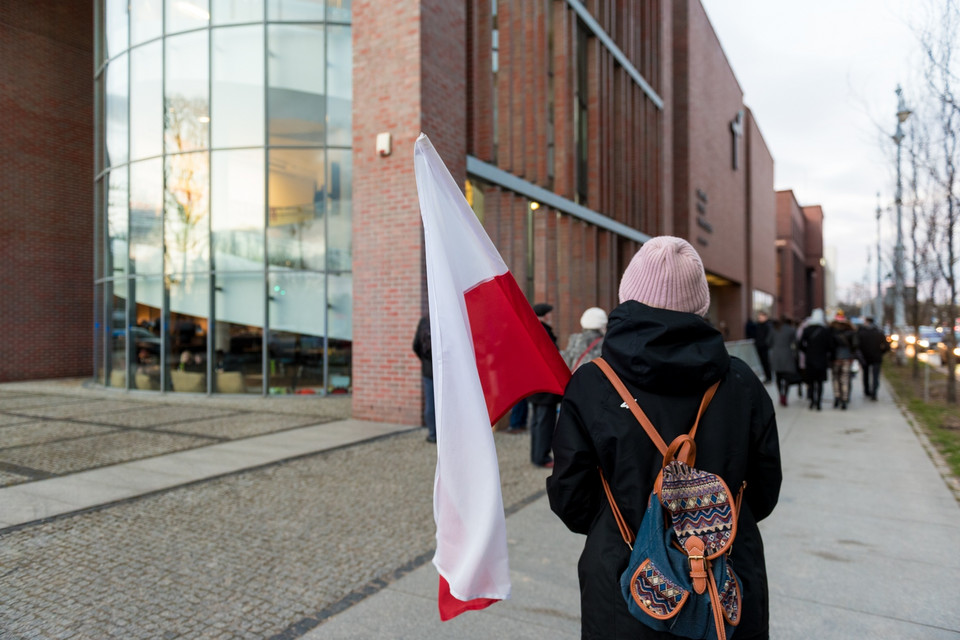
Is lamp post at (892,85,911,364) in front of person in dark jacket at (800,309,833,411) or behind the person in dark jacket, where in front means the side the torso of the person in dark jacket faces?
in front

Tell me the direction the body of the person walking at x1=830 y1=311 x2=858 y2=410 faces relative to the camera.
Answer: away from the camera

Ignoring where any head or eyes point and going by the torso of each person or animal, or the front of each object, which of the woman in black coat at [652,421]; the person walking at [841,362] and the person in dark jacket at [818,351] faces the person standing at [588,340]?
the woman in black coat

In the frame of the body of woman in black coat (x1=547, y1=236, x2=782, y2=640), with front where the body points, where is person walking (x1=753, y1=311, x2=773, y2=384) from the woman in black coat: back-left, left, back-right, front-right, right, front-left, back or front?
front

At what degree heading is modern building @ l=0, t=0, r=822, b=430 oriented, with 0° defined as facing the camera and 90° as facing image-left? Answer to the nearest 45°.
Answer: approximately 315°

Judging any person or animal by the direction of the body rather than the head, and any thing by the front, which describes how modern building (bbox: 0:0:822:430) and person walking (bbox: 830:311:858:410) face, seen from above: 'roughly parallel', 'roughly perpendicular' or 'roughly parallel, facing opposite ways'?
roughly perpendicular

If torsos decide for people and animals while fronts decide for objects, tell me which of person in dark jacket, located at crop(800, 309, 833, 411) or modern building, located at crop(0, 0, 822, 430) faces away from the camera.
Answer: the person in dark jacket

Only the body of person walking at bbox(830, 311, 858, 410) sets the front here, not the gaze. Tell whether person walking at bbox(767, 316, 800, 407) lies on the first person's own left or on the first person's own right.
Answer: on the first person's own left

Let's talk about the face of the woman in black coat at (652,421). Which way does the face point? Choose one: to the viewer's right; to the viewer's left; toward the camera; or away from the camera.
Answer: away from the camera

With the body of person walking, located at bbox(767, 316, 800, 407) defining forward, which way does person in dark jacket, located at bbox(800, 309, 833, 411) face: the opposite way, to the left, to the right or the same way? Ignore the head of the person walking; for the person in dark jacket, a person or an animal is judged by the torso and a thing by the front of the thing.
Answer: the same way

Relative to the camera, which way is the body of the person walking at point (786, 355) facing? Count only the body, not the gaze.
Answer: away from the camera

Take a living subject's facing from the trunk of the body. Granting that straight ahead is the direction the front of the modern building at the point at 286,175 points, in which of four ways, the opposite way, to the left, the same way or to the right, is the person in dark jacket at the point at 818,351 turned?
to the left

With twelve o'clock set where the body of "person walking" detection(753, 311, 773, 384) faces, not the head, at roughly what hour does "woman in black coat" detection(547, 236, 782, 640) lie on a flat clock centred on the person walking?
The woman in black coat is roughly at 12 o'clock from the person walking.

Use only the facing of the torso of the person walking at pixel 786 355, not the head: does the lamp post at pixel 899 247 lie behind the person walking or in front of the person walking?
in front

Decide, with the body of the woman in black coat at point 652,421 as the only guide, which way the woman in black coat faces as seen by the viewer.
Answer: away from the camera

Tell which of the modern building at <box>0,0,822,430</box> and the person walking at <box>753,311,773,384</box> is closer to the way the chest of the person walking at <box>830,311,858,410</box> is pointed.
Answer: the person walking

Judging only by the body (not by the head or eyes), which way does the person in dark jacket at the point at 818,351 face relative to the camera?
away from the camera

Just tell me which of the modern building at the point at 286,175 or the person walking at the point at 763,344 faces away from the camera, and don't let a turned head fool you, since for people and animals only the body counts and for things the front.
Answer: the person walking
